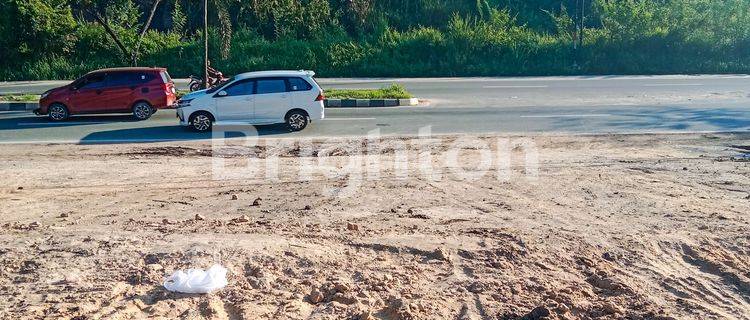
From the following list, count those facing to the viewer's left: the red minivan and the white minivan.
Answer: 2

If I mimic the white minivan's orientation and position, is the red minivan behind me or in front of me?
in front

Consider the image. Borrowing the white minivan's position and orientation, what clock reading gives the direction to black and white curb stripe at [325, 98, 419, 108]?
The black and white curb stripe is roughly at 4 o'clock from the white minivan.

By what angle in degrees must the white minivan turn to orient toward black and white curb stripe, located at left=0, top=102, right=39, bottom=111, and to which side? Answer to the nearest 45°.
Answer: approximately 45° to its right

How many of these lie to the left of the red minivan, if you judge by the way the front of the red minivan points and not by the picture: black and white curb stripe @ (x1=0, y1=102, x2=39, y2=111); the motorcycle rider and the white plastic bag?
1

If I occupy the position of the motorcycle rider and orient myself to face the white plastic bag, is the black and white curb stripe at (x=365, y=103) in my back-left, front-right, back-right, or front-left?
front-left

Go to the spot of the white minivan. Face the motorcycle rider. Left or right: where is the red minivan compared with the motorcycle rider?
left

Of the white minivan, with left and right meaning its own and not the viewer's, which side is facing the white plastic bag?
left

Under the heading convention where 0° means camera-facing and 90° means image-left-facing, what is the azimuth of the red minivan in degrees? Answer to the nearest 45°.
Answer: approximately 90°

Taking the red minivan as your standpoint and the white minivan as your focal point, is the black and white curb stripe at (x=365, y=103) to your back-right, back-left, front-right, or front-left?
front-left

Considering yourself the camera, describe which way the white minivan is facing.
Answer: facing to the left of the viewer

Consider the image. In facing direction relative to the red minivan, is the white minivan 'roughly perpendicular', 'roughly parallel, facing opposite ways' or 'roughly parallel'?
roughly parallel

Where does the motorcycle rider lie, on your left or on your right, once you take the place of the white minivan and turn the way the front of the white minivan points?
on your right

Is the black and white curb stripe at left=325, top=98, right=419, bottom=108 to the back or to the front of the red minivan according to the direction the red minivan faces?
to the back

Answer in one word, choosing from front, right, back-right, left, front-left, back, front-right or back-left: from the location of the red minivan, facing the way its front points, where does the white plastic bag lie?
left

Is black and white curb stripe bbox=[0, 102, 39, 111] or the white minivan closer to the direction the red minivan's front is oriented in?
the black and white curb stripe
